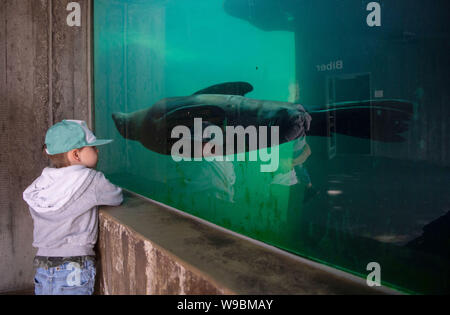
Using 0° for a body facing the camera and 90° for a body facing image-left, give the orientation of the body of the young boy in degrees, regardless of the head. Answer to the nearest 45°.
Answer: approximately 225°
